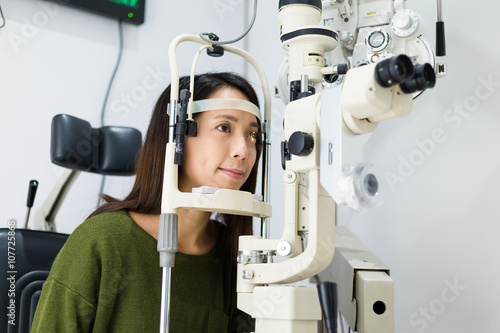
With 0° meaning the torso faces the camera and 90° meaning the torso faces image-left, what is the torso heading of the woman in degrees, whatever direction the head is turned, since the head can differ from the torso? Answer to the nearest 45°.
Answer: approximately 315°

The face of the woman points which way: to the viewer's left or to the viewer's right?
to the viewer's right
